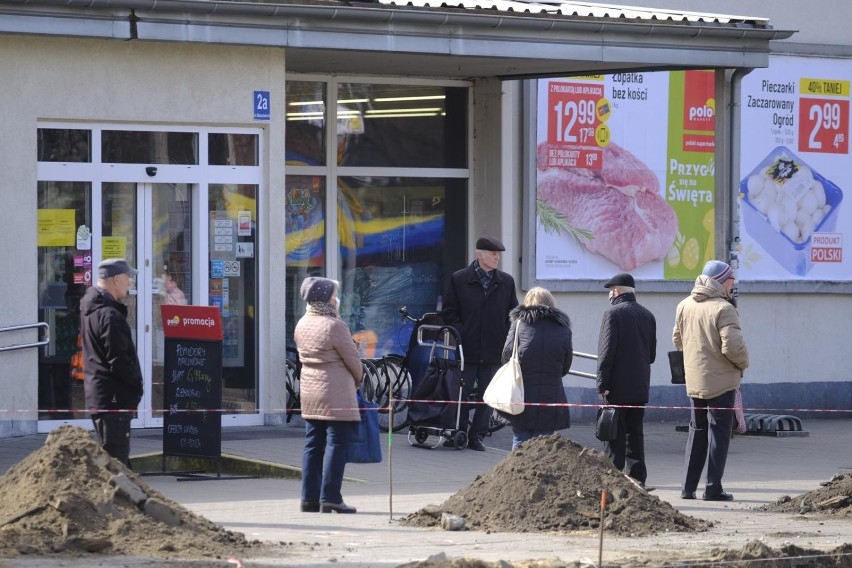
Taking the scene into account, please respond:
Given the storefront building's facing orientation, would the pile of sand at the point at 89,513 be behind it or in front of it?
in front

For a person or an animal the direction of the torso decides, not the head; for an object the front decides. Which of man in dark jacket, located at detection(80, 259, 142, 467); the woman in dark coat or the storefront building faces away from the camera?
the woman in dark coat

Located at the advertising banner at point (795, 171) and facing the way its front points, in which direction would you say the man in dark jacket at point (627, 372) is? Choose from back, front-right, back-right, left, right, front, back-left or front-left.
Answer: front

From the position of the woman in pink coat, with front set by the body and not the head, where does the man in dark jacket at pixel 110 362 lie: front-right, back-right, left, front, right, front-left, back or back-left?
back-left

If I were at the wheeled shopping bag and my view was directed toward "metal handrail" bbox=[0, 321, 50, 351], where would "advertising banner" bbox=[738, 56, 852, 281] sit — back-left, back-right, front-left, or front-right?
back-right

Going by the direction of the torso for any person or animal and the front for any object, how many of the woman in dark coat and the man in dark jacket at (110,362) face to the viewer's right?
1

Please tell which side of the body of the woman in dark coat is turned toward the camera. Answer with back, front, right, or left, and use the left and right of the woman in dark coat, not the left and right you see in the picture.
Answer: back

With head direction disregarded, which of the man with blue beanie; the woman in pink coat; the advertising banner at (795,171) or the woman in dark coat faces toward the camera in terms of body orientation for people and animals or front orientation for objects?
the advertising banner

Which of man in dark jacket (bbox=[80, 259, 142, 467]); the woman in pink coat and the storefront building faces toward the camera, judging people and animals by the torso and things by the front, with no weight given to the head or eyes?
the storefront building

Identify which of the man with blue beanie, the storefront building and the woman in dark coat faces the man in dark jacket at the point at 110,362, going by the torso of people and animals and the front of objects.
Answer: the storefront building

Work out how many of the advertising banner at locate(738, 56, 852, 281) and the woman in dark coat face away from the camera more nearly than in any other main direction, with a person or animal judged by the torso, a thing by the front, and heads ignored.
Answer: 1

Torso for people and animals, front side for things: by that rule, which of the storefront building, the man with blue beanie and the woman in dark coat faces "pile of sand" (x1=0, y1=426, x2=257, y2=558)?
the storefront building

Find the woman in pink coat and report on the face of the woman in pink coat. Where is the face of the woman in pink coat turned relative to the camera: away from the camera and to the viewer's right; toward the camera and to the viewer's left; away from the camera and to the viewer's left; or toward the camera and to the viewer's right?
away from the camera and to the viewer's right
